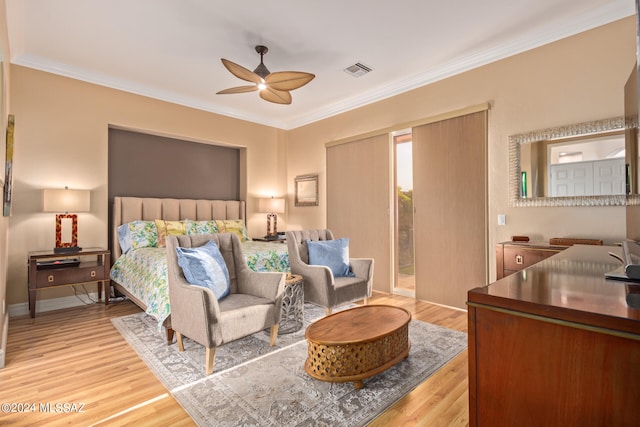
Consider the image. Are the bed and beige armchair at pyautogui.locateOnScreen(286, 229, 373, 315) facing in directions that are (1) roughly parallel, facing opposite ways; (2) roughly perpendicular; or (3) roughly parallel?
roughly parallel

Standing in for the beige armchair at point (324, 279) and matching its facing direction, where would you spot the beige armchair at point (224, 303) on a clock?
the beige armchair at point (224, 303) is roughly at 3 o'clock from the beige armchair at point (324, 279).

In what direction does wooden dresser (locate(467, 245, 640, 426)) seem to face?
to the viewer's left

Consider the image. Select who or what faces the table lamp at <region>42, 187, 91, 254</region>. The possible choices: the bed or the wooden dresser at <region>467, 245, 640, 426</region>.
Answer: the wooden dresser

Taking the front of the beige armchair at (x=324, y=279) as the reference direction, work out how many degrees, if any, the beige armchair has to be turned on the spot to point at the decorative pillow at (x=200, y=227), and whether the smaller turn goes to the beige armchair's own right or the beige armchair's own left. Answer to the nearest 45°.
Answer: approximately 180°

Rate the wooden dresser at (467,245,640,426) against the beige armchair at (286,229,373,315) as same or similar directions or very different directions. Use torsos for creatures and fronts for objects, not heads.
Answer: very different directions

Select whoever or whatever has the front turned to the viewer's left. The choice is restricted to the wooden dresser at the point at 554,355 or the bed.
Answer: the wooden dresser

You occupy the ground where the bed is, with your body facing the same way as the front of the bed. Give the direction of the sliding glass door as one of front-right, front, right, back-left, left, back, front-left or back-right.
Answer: front-left

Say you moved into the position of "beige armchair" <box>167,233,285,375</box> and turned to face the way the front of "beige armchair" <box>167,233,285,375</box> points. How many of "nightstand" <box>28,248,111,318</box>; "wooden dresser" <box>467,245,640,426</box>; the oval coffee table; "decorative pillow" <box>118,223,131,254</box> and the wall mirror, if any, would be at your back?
2

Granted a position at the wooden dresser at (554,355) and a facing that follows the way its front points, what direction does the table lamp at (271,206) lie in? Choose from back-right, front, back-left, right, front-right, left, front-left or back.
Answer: front-right

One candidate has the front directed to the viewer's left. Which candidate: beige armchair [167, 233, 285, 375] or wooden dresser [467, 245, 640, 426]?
the wooden dresser

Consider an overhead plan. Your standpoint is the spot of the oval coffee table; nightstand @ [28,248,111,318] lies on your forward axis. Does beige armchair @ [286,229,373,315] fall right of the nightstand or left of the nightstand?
right

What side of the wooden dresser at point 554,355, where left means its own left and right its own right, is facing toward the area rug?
front

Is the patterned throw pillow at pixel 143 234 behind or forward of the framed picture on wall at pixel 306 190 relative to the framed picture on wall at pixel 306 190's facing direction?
forward
